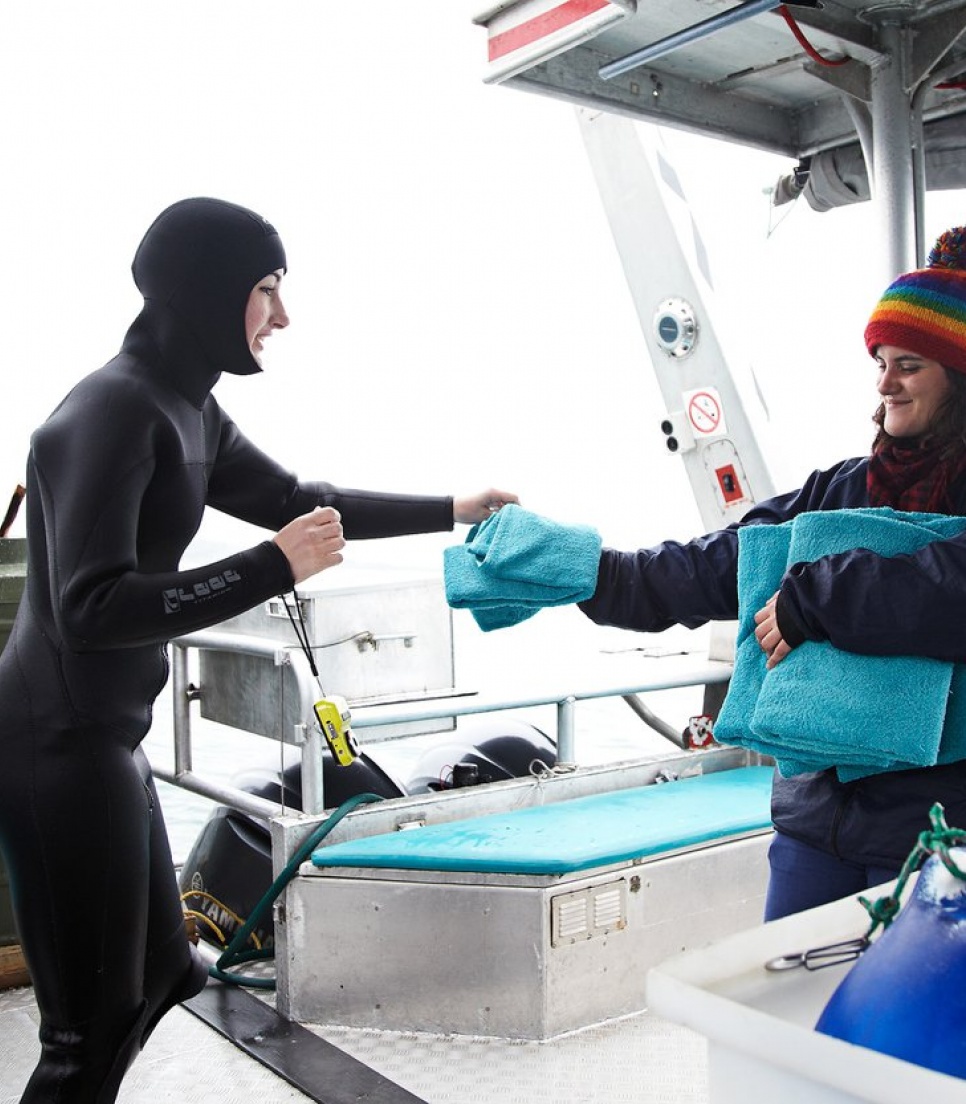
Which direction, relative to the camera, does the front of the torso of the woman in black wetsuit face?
to the viewer's right

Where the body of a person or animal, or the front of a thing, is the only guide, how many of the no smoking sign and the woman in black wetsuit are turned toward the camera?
1

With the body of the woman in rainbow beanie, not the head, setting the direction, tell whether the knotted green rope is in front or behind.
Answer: in front

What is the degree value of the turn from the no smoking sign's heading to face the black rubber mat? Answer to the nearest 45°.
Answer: approximately 45° to its right

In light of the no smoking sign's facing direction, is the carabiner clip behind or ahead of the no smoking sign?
ahead

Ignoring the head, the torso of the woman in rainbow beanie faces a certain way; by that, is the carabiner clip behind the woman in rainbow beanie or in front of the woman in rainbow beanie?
in front

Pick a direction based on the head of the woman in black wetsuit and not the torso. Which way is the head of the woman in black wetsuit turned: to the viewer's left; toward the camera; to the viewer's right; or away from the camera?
to the viewer's right

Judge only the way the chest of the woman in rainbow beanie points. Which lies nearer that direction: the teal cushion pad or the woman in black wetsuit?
the woman in black wetsuit

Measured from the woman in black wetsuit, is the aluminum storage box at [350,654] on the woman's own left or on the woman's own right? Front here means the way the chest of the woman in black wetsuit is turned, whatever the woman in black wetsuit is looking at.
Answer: on the woman's own left
